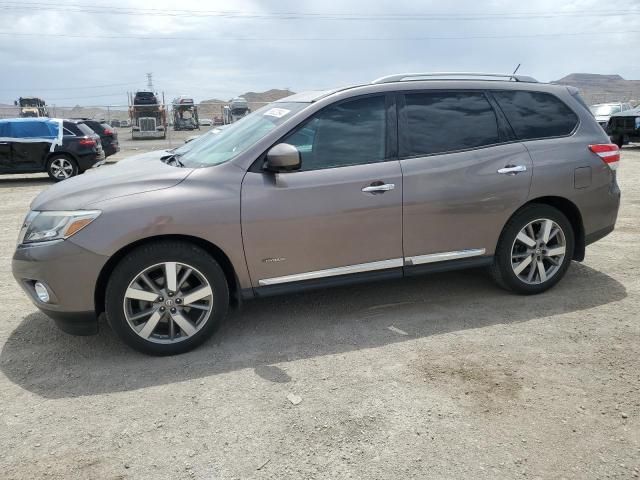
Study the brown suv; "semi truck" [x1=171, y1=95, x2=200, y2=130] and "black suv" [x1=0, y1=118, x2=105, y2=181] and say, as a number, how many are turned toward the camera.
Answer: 1

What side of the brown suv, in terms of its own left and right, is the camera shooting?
left

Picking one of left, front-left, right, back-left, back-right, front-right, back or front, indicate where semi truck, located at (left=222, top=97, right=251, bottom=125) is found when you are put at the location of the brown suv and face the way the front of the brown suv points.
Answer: right

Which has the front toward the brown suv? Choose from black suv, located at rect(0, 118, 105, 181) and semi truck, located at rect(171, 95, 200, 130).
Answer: the semi truck

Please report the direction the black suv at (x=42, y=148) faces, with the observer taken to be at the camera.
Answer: facing to the left of the viewer

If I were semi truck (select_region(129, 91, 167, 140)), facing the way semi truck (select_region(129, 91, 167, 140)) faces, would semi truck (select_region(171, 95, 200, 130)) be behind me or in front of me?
behind

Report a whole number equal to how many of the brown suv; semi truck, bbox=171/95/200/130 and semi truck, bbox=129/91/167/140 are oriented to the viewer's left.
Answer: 1

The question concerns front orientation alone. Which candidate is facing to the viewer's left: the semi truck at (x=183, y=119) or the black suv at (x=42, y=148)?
the black suv

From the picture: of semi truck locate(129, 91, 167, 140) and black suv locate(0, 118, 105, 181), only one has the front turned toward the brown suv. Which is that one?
the semi truck

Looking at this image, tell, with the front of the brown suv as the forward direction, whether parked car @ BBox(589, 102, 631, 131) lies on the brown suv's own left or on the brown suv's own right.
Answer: on the brown suv's own right

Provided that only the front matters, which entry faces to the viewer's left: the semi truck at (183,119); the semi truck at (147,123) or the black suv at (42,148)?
the black suv
